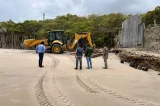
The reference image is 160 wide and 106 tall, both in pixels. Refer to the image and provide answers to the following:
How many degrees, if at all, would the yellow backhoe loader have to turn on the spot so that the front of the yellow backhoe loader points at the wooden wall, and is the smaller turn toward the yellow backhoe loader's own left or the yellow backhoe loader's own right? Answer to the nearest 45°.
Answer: approximately 180°

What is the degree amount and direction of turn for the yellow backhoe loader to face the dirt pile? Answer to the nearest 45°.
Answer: approximately 135° to its left

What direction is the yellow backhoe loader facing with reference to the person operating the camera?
facing to the left of the viewer
